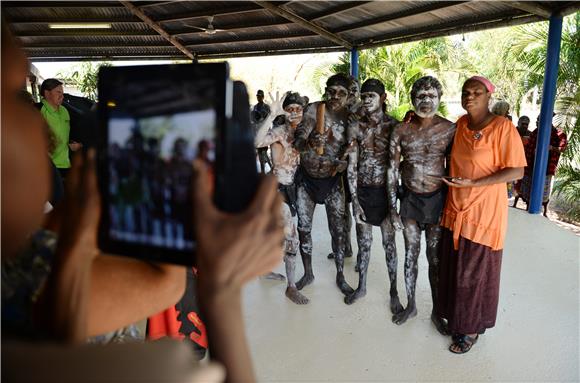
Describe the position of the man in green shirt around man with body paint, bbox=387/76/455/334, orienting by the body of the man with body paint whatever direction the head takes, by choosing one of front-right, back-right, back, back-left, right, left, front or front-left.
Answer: right

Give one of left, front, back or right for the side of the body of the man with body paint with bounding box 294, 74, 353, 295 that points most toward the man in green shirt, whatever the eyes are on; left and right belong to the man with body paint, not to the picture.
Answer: right

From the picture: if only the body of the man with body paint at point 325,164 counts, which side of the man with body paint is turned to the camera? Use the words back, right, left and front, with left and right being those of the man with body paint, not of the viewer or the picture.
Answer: front

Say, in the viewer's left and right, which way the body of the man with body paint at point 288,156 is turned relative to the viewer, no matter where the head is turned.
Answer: facing the viewer and to the right of the viewer

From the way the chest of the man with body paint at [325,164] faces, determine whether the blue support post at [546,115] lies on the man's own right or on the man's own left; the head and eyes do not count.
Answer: on the man's own left

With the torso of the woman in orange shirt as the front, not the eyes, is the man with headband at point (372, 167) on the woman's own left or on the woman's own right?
on the woman's own right

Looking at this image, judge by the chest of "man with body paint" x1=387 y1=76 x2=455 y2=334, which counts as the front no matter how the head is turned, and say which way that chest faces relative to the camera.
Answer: toward the camera
